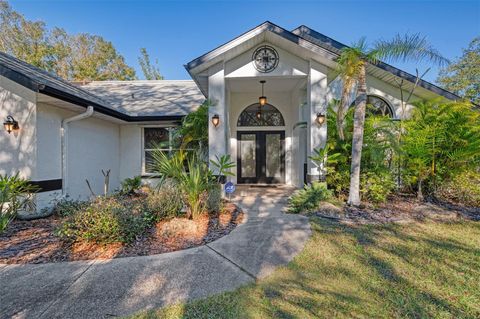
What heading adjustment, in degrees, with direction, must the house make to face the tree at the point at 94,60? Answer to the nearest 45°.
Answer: approximately 135° to its right

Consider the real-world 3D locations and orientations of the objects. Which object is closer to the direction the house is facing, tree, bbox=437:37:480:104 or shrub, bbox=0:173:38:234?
the shrub

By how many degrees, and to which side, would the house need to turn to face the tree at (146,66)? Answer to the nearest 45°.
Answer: approximately 180°

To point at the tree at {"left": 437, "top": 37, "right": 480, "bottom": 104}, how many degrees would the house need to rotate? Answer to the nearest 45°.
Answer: approximately 135° to its left

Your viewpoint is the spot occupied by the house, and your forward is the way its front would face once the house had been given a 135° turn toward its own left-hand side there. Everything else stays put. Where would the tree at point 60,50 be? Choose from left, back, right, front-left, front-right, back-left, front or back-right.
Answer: left

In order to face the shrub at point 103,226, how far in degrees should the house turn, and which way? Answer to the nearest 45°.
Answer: approximately 45° to its right

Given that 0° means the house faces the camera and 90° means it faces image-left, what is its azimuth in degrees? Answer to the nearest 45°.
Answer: approximately 0°

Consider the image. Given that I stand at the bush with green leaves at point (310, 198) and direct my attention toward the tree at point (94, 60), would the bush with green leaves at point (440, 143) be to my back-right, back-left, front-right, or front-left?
back-right
